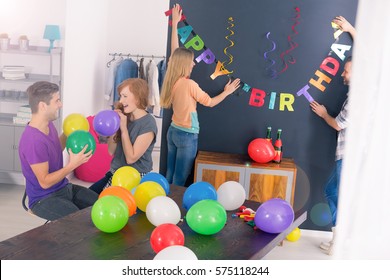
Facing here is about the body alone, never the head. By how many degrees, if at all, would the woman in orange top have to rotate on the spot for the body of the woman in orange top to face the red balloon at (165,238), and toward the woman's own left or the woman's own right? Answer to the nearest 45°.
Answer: approximately 135° to the woman's own right

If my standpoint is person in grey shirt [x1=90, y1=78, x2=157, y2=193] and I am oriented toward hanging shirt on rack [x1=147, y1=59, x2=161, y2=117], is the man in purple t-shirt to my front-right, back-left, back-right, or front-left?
back-left

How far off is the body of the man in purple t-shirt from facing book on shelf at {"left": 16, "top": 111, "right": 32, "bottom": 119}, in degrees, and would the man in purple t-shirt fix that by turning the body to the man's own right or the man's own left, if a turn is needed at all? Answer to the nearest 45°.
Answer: approximately 90° to the man's own left

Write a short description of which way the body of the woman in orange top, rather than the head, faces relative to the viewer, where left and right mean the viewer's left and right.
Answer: facing away from the viewer and to the right of the viewer

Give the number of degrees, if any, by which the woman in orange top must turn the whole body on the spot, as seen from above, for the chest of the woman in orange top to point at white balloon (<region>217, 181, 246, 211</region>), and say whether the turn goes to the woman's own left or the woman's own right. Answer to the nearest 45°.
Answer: approximately 135° to the woman's own right

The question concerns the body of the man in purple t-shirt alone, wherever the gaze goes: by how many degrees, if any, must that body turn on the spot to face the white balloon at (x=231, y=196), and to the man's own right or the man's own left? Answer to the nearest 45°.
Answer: approximately 45° to the man's own right

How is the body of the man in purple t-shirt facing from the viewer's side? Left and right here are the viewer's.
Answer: facing to the right of the viewer

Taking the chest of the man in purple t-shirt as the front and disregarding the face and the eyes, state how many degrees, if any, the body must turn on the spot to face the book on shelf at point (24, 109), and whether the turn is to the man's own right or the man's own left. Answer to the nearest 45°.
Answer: approximately 90° to the man's own left

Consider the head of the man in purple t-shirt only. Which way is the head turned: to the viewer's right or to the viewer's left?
to the viewer's right

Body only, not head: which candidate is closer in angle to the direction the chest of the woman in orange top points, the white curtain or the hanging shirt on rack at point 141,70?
the hanging shirt on rack
